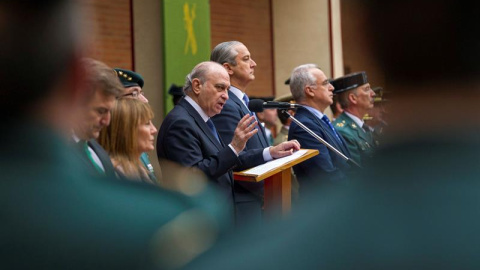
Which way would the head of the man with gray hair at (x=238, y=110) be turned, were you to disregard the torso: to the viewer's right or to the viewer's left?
to the viewer's right

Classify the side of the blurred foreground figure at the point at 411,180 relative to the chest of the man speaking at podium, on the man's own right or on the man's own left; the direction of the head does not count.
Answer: on the man's own right

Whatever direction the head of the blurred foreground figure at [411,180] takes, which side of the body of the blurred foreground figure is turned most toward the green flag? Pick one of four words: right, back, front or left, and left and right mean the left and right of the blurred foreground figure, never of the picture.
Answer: front

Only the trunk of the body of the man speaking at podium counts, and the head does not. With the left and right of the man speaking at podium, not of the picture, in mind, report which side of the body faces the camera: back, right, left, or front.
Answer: right

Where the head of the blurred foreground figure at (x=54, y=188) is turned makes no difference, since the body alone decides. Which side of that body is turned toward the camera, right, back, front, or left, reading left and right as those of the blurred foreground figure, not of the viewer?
back

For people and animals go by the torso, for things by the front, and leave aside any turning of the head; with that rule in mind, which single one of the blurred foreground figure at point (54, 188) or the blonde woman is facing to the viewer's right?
the blonde woman

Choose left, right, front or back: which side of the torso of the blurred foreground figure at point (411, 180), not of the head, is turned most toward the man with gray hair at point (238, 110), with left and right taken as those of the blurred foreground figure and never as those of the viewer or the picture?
front

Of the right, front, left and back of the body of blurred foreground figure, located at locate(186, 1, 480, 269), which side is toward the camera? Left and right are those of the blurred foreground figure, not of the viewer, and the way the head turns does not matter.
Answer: back

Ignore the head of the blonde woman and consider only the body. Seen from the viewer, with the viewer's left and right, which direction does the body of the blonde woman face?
facing to the right of the viewer

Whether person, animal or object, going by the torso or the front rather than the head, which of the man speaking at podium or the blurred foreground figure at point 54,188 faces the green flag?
the blurred foreground figure

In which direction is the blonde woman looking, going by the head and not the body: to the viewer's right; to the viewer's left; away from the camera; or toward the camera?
to the viewer's right

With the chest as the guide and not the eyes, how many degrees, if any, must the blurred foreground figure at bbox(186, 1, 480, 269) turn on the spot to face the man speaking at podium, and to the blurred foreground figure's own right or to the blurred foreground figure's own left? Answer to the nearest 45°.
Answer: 0° — they already face them

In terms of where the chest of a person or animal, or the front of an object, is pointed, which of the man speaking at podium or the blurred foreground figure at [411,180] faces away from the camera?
the blurred foreground figure
